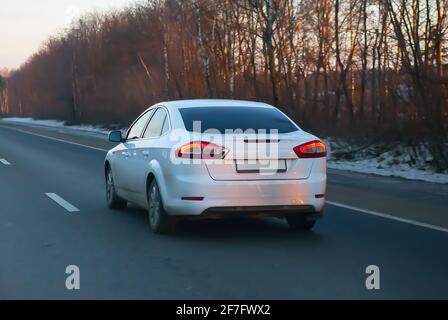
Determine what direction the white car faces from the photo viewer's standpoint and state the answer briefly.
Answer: facing away from the viewer and to the left of the viewer
